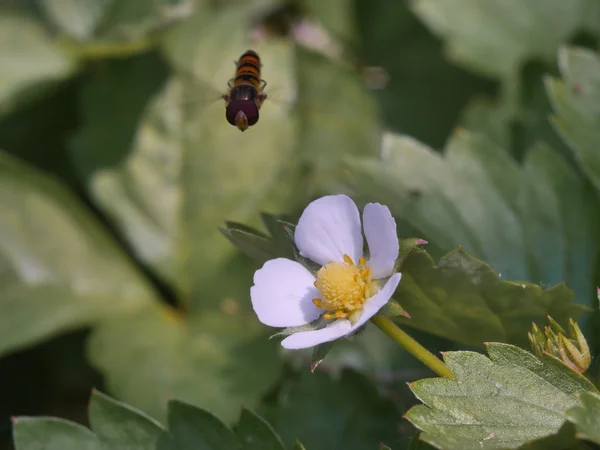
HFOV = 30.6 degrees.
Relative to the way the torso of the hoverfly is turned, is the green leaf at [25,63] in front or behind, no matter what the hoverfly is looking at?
behind

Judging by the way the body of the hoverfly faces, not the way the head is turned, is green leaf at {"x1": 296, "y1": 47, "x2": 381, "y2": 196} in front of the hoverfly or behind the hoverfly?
behind

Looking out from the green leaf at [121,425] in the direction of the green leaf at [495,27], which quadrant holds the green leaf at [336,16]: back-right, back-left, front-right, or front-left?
front-left

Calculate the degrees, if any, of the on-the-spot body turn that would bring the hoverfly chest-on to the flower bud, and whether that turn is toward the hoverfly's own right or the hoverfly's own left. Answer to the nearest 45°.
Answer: approximately 45° to the hoverfly's own left

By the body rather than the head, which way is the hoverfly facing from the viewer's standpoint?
toward the camera

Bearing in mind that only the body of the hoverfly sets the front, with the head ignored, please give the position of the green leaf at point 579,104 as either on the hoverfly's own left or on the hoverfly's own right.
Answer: on the hoverfly's own left

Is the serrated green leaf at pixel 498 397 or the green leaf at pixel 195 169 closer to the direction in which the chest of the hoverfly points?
the serrated green leaf

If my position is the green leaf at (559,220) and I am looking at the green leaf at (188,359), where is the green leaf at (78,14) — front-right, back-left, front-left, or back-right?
front-right

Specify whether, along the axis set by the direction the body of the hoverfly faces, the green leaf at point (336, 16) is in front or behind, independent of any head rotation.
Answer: behind
